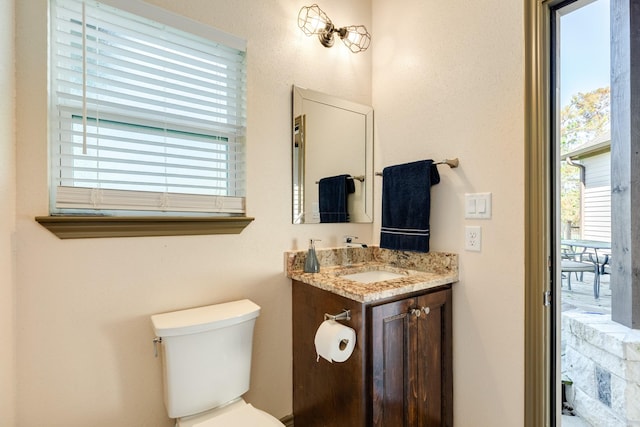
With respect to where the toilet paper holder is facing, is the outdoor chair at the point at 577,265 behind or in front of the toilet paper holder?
behind

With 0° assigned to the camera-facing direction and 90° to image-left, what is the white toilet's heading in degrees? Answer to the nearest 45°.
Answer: approximately 315°

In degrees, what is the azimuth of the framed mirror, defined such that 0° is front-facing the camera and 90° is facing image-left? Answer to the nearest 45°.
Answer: approximately 315°

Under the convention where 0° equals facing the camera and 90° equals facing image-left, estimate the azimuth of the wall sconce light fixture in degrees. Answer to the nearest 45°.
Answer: approximately 315°

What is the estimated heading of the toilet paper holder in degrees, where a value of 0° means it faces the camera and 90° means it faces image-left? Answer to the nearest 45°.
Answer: approximately 45°

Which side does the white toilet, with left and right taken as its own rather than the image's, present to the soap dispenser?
left
